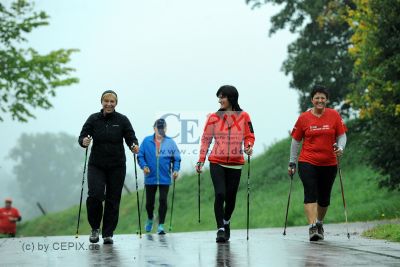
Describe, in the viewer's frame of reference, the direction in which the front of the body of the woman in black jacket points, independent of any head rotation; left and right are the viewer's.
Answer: facing the viewer

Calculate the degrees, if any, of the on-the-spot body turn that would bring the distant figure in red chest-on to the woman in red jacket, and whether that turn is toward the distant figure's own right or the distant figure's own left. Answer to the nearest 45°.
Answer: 0° — they already face them

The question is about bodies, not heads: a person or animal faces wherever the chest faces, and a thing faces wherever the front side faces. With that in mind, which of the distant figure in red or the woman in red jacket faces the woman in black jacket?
the distant figure in red

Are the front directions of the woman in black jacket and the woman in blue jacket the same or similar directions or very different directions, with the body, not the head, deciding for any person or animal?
same or similar directions

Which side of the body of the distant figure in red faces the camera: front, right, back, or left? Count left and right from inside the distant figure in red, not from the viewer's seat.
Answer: front

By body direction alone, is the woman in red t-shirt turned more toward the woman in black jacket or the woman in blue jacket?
the woman in black jacket

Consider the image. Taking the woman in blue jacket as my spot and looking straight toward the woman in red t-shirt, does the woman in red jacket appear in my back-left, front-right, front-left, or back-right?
front-right

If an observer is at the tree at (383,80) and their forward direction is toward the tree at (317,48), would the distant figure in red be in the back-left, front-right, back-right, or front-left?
front-left

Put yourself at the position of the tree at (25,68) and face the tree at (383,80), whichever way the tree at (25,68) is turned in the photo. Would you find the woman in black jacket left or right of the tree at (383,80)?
right

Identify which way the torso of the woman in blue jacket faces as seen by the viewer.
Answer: toward the camera
